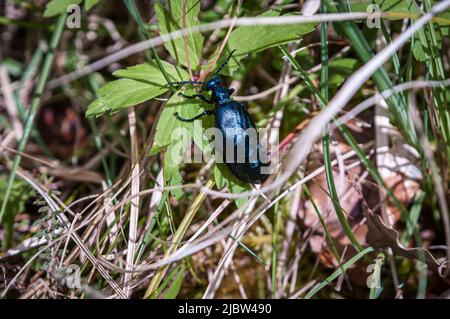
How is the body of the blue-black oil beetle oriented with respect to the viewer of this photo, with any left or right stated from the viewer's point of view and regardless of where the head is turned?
facing away from the viewer and to the left of the viewer
